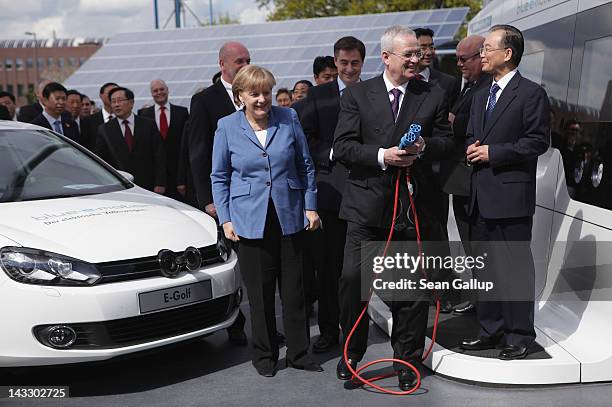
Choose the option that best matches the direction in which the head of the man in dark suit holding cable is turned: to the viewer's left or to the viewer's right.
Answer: to the viewer's right

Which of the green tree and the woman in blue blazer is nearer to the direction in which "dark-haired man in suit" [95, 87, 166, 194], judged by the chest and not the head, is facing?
the woman in blue blazer

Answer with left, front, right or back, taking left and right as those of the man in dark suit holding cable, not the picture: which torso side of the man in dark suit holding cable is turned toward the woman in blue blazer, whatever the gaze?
right

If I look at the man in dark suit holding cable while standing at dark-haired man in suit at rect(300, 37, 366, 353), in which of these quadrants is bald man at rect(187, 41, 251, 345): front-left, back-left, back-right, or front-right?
back-right

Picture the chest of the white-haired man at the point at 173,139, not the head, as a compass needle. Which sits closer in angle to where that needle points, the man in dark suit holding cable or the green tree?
the man in dark suit holding cable

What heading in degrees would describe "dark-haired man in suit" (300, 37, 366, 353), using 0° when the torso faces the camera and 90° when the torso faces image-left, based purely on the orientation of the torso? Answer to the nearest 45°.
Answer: approximately 0°

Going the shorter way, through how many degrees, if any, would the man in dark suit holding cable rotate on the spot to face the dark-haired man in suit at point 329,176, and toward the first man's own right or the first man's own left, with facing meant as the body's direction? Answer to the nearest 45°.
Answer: approximately 135° to the first man's own right

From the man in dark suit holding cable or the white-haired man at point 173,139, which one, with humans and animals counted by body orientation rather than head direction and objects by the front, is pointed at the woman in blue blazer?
the white-haired man

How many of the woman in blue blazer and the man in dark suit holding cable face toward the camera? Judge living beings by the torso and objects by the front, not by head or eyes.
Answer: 2

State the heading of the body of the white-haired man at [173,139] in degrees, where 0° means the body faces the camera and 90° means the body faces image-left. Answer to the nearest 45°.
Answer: approximately 0°

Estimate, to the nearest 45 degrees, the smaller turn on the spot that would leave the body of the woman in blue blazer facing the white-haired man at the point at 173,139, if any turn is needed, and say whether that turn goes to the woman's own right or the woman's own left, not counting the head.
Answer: approximately 180°
